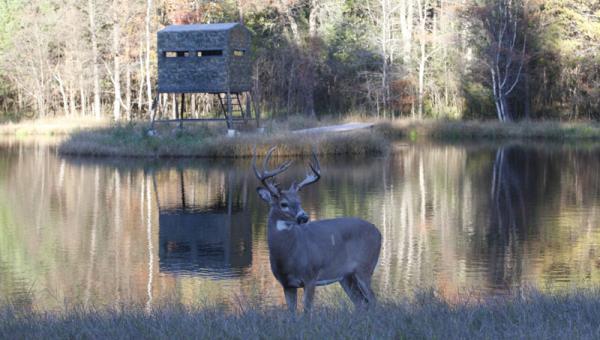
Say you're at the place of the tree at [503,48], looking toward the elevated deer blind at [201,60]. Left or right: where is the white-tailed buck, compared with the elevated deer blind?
left

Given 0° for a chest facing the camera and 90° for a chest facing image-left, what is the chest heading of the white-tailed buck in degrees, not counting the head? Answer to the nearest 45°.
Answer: approximately 45°

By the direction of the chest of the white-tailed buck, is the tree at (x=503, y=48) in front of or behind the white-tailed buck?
behind

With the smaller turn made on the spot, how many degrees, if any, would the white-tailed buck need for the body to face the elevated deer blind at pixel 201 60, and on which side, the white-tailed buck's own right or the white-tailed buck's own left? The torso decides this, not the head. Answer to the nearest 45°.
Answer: approximately 135° to the white-tailed buck's own right
